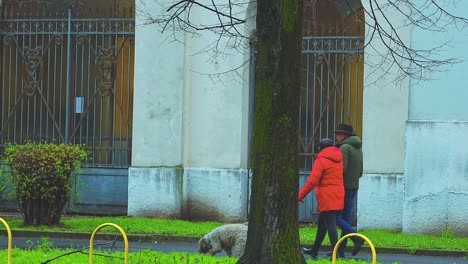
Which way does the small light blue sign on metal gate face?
toward the camera

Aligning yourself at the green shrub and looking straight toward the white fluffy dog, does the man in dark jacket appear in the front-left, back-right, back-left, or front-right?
front-left

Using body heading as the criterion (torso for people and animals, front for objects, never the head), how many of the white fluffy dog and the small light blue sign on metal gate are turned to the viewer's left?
1

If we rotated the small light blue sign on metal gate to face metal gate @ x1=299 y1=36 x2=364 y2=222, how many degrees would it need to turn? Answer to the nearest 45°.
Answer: approximately 45° to its left

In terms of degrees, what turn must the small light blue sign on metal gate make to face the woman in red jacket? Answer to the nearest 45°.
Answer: approximately 45° to its left

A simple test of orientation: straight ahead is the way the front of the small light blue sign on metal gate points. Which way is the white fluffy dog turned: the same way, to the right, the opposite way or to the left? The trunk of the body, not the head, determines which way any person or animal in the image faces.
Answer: to the right

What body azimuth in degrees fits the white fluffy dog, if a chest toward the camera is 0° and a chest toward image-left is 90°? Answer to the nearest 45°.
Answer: approximately 90°

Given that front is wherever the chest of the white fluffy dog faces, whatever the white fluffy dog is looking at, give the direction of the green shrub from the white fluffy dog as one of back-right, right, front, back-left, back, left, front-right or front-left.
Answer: front-right

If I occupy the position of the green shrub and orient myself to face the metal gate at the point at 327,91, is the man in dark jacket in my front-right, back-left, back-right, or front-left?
front-right

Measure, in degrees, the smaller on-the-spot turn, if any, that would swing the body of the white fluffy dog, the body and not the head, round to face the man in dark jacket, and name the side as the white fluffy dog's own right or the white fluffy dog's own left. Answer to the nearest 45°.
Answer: approximately 135° to the white fluffy dog's own right
